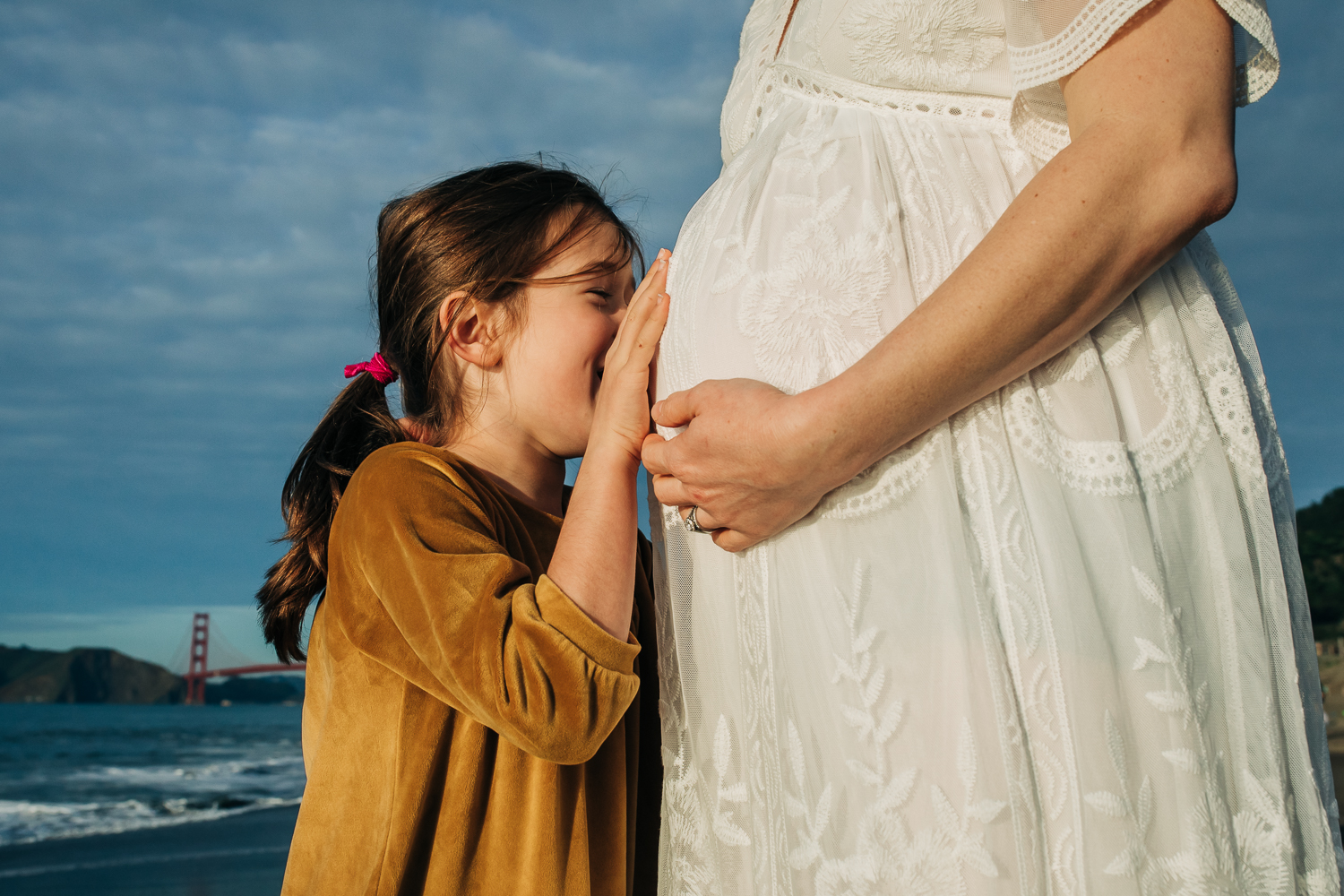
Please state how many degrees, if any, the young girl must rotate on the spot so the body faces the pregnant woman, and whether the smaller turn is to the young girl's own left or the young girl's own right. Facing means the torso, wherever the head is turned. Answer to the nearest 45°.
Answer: approximately 45° to the young girl's own right

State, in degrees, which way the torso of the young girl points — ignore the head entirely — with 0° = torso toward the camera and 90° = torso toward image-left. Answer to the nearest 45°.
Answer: approximately 270°

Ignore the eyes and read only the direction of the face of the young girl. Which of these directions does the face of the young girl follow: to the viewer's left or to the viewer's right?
to the viewer's right
